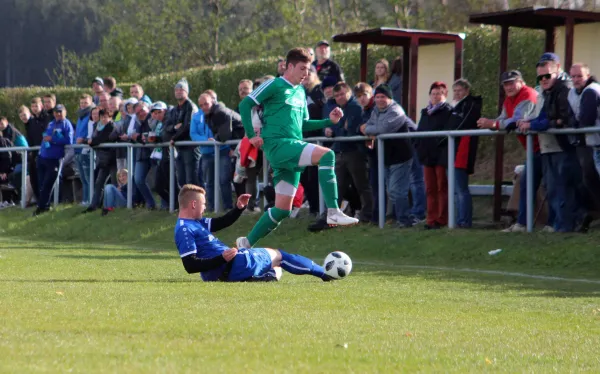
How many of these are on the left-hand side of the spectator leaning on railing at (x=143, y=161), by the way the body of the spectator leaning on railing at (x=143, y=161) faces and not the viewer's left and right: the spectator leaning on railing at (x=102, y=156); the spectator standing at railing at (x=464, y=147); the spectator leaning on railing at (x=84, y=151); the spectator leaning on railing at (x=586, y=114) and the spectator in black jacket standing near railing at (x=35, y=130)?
2

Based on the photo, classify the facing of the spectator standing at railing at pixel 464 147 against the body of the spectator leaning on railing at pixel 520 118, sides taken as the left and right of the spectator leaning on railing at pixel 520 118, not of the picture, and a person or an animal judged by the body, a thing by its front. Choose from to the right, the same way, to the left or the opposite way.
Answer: the same way

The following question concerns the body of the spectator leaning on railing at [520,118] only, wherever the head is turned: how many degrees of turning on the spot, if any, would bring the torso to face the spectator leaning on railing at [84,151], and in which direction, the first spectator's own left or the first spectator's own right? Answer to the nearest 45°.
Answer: approximately 90° to the first spectator's own right

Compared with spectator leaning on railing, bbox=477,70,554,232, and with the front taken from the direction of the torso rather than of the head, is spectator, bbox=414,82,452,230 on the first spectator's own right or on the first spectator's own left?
on the first spectator's own right

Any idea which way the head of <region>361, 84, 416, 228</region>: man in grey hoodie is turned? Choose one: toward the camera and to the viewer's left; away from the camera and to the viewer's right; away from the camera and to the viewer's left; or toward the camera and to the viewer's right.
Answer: toward the camera and to the viewer's left

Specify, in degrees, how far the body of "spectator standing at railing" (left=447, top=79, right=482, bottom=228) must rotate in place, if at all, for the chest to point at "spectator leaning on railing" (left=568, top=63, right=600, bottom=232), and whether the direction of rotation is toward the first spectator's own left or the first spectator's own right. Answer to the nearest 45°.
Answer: approximately 90° to the first spectator's own left

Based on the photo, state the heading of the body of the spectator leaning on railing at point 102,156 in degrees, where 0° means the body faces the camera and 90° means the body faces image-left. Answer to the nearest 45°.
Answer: approximately 45°

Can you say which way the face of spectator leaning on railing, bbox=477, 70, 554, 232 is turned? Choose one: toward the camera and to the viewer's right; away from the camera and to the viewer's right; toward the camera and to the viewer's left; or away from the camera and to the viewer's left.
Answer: toward the camera and to the viewer's left

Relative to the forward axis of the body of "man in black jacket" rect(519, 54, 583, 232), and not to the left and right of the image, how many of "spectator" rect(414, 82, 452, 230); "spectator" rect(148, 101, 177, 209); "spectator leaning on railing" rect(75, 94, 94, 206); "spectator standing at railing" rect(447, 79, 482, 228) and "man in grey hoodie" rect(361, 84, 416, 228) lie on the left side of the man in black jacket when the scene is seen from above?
0

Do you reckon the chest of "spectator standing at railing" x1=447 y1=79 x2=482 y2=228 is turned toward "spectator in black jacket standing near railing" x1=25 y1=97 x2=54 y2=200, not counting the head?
no

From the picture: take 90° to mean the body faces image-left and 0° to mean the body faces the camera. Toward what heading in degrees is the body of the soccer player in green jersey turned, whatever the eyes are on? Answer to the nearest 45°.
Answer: approximately 315°

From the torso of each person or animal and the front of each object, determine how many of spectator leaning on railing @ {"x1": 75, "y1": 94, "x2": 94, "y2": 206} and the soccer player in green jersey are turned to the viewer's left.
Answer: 0

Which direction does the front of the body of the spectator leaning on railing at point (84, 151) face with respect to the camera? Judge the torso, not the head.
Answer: toward the camera

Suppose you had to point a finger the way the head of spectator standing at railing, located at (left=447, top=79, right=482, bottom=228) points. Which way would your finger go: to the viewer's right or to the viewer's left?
to the viewer's left

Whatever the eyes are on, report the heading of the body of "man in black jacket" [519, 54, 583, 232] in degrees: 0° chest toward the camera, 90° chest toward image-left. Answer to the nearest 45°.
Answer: approximately 45°

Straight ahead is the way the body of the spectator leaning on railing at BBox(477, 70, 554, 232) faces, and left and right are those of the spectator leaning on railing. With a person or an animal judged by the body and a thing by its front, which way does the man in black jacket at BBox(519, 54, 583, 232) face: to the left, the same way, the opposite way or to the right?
the same way

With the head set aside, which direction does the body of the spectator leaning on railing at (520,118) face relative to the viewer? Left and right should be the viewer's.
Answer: facing the viewer and to the left of the viewer

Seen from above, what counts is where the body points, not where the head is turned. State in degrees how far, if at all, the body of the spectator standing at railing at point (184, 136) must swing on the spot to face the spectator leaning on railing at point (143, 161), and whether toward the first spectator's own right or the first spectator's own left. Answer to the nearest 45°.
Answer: approximately 90° to the first spectator's own right

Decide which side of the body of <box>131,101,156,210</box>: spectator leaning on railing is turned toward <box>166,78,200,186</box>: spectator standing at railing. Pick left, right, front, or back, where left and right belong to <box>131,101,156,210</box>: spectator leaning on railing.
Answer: left

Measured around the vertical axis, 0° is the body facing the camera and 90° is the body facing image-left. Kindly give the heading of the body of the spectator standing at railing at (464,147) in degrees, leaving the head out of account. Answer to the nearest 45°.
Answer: approximately 45°
